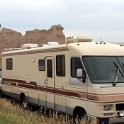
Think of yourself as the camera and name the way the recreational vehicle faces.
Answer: facing the viewer and to the right of the viewer
